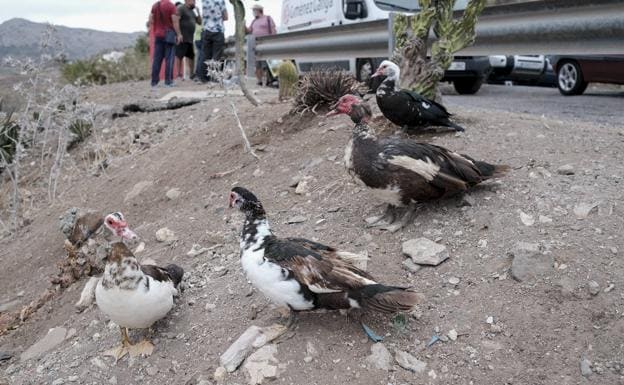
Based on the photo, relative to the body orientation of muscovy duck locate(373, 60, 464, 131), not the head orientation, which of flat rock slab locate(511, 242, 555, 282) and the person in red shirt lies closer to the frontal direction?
the person in red shirt

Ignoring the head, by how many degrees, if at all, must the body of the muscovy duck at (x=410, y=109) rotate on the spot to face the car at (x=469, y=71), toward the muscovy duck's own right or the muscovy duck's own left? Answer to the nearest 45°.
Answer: approximately 90° to the muscovy duck's own right

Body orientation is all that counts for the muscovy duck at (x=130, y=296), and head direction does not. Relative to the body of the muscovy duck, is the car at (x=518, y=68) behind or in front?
behind

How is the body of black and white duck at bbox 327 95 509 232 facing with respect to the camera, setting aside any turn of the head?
to the viewer's left

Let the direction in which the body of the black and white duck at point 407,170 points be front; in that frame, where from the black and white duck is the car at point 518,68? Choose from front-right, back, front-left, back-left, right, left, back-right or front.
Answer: right

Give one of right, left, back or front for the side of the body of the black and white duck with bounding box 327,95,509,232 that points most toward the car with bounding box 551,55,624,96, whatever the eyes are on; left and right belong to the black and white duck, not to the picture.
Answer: right

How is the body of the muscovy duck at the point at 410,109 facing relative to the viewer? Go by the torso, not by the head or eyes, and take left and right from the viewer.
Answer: facing to the left of the viewer

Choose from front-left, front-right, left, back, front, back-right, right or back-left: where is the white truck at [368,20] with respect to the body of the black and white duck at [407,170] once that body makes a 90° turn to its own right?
front

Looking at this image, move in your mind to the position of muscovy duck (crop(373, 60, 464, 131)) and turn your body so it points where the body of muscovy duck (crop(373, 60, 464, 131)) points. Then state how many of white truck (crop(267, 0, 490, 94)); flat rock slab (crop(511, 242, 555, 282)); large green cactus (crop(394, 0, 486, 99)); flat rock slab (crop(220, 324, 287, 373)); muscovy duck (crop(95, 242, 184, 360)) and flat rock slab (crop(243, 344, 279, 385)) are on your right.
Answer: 2

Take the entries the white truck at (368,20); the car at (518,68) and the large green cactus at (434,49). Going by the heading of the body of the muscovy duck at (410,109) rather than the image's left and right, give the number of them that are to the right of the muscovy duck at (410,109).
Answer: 3
